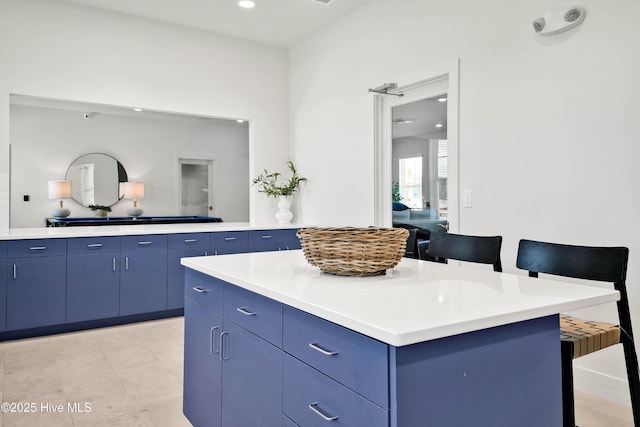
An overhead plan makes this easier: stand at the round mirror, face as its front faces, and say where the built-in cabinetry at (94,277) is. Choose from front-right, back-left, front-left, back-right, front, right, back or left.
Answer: front

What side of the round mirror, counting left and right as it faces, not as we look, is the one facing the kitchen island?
front

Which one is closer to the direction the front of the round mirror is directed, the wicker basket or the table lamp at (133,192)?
the wicker basket

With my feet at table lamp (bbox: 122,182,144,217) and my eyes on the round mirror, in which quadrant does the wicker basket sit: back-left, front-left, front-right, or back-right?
back-left

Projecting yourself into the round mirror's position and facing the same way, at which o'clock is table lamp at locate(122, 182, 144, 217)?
The table lamp is roughly at 10 o'clock from the round mirror.

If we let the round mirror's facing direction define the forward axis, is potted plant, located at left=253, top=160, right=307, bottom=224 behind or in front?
in front

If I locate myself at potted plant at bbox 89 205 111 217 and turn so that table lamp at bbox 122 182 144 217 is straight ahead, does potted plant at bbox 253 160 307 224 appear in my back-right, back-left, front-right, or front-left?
front-right

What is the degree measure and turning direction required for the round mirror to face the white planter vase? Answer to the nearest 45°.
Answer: approximately 45° to its left

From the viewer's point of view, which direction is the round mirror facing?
toward the camera

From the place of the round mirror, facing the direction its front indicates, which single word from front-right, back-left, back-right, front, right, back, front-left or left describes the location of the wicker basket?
front

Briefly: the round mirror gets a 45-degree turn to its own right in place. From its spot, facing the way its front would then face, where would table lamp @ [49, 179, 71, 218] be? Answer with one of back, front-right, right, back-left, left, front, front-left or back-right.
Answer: front
